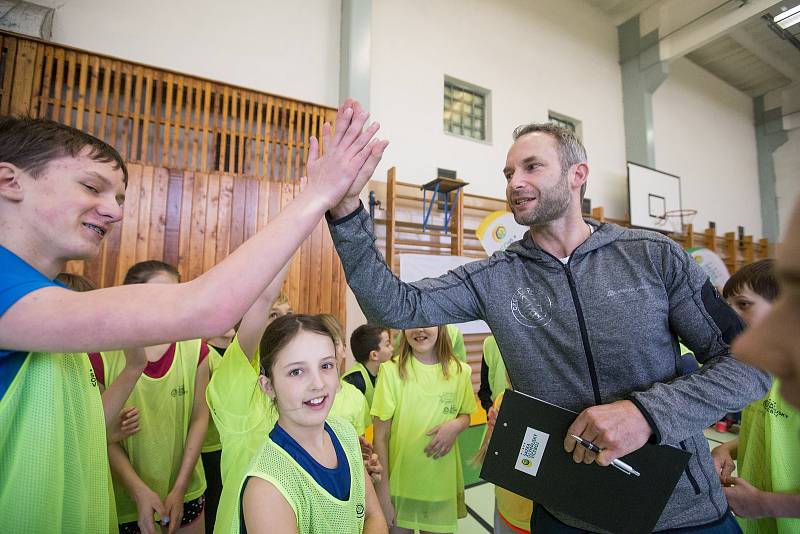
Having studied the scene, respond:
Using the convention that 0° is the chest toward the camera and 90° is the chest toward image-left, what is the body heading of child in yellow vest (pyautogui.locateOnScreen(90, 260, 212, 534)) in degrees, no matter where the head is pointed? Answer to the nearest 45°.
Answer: approximately 0°

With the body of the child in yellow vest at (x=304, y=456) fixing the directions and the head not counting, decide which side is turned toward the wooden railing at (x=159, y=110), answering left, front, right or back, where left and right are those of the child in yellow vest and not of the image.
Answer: back

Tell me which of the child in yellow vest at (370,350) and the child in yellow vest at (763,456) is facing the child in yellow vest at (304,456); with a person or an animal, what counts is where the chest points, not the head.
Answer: the child in yellow vest at (763,456)

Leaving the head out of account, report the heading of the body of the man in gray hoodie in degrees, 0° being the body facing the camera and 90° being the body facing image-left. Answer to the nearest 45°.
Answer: approximately 45°

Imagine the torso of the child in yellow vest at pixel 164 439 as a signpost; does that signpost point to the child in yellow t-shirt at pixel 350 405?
no

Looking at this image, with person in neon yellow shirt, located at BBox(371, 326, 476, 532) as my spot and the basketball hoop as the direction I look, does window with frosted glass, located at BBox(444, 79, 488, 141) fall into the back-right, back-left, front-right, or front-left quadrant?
front-left

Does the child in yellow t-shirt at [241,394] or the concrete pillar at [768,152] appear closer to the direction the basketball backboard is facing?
the child in yellow t-shirt

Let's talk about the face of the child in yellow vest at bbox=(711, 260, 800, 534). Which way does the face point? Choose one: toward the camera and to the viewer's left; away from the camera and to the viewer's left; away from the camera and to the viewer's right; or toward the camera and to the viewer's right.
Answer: toward the camera and to the viewer's left

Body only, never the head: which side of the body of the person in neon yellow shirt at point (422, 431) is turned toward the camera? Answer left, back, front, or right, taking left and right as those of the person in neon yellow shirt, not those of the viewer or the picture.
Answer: front

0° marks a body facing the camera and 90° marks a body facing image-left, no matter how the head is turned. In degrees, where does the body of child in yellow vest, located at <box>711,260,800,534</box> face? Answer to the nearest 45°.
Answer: approximately 45°

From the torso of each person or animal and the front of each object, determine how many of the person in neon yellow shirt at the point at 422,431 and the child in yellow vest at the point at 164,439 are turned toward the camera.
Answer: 2

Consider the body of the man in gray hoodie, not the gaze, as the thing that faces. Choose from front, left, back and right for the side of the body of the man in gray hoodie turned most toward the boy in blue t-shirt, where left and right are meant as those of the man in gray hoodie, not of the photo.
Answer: front

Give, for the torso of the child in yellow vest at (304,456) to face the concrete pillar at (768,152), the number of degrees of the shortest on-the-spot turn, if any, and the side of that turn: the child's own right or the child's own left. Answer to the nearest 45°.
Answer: approximately 90° to the child's own left

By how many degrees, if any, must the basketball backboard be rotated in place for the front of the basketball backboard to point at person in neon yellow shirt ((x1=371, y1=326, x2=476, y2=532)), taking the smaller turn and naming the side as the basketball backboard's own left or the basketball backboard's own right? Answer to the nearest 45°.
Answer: approximately 45° to the basketball backboard's own right

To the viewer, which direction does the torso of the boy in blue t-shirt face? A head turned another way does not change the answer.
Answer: to the viewer's right

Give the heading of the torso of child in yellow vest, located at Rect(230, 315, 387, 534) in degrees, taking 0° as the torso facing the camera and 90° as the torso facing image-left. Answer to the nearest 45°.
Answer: approximately 315°
